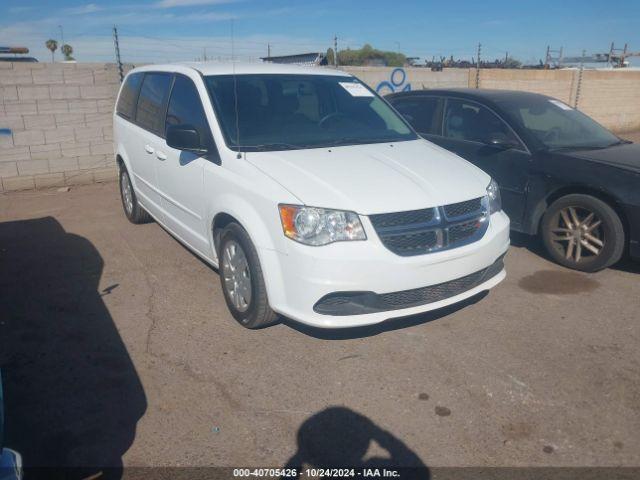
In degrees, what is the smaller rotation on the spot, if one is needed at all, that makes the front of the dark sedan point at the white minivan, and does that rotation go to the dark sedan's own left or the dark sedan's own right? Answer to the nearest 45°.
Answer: approximately 90° to the dark sedan's own right

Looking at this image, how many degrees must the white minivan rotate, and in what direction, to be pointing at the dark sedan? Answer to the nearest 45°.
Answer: approximately 90° to its left

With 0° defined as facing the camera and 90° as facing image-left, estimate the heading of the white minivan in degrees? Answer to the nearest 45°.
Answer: approximately 315°

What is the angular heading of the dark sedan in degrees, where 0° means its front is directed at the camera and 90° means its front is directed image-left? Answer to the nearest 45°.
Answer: approximately 315°
